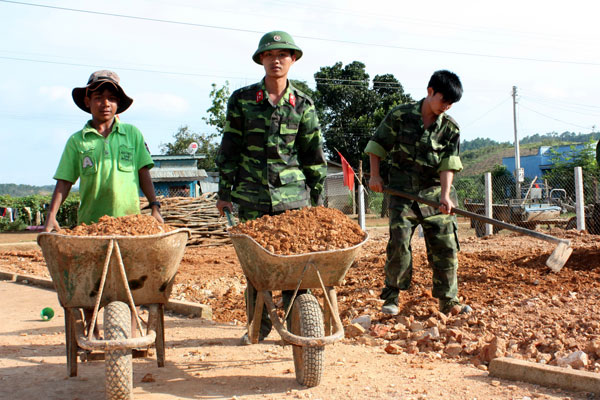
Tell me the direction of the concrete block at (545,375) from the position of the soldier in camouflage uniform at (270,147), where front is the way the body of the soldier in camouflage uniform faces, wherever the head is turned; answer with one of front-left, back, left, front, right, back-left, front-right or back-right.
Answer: front-left

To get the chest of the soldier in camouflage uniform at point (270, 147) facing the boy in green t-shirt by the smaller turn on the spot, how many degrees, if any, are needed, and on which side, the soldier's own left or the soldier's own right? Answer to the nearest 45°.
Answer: approximately 90° to the soldier's own right

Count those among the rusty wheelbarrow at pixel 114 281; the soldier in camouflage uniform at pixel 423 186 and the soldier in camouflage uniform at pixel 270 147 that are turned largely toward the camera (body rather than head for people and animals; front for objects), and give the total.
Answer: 3

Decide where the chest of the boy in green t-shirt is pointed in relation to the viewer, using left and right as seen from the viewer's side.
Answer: facing the viewer

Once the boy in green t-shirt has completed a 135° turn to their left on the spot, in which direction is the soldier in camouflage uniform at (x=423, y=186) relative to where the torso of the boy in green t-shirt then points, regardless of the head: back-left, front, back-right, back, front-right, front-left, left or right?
front-right

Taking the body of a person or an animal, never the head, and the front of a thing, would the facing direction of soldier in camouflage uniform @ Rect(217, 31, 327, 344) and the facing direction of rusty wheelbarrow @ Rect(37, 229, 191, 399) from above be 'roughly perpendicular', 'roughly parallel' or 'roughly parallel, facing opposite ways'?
roughly parallel

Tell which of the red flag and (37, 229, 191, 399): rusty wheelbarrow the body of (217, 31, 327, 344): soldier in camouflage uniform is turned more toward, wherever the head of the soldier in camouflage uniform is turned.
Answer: the rusty wheelbarrow

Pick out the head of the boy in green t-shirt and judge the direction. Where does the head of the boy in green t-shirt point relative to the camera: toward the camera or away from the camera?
toward the camera

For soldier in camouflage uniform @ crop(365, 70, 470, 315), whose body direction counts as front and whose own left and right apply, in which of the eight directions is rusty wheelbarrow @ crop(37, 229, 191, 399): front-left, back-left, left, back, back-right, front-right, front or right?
front-right

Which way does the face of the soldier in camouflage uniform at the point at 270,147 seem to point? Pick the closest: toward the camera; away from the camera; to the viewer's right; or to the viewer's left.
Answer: toward the camera

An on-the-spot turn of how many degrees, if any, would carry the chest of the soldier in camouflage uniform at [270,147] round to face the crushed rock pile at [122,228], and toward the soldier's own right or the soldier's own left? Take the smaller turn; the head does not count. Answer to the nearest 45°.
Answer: approximately 45° to the soldier's own right

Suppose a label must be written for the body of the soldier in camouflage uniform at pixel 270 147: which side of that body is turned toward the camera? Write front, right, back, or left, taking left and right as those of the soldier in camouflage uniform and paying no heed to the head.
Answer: front

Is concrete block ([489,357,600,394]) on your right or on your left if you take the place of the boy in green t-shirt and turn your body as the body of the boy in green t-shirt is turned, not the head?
on your left

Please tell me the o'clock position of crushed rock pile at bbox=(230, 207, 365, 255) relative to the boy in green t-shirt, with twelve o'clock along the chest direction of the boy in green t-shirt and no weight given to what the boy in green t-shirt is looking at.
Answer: The crushed rock pile is roughly at 10 o'clock from the boy in green t-shirt.

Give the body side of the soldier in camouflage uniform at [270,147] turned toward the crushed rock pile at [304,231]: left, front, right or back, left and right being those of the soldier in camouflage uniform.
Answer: front
